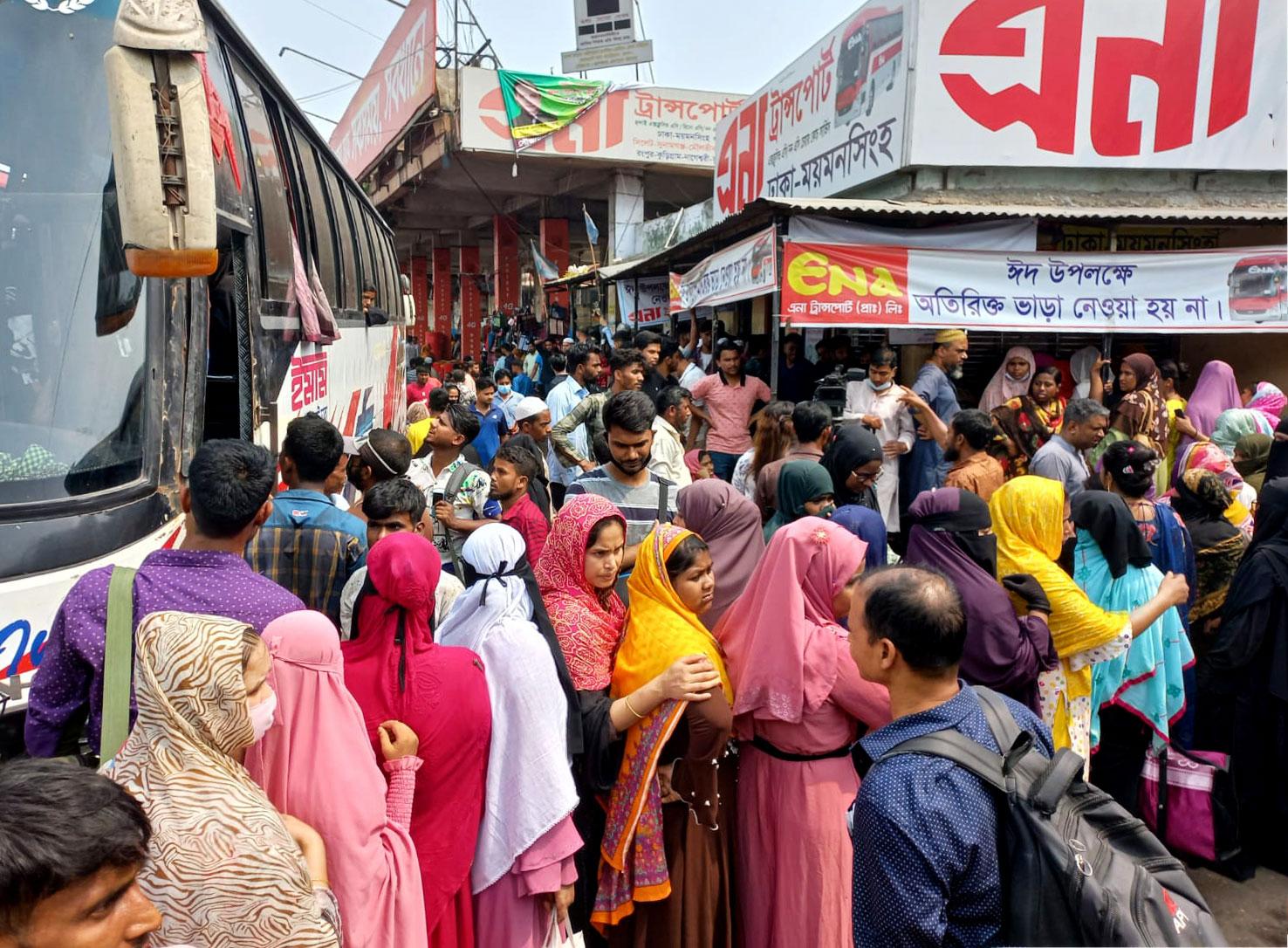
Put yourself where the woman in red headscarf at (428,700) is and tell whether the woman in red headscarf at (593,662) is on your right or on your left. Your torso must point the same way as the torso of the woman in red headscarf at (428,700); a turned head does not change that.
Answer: on your right

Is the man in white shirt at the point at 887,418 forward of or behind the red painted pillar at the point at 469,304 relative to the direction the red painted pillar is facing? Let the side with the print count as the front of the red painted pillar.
forward

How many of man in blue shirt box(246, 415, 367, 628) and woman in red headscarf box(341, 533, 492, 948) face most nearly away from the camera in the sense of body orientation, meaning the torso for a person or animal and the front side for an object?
2

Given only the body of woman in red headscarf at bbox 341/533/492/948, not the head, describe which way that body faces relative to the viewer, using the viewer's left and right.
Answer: facing away from the viewer

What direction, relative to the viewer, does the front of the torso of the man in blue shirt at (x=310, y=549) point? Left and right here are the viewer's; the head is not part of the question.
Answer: facing away from the viewer

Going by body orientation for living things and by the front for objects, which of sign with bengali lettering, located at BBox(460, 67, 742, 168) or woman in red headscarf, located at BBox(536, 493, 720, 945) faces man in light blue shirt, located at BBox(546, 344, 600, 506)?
the sign with bengali lettering

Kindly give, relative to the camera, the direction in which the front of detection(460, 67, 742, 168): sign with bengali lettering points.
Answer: facing the viewer

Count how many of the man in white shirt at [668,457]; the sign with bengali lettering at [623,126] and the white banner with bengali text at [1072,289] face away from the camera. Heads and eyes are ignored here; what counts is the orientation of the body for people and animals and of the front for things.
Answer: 0

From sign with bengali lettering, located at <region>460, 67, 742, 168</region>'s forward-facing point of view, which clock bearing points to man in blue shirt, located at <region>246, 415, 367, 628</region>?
The man in blue shirt is roughly at 12 o'clock from the sign with bengali lettering.

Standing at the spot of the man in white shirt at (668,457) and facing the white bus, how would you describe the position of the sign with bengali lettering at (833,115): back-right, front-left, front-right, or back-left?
back-right

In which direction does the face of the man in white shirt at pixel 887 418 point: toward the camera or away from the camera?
toward the camera

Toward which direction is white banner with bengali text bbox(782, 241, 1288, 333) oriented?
toward the camera

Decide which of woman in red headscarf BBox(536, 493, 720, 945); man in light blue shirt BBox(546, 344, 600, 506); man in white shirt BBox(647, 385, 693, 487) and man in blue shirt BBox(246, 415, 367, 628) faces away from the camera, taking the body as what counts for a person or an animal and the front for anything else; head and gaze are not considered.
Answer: the man in blue shirt

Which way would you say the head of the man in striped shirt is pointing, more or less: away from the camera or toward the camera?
toward the camera

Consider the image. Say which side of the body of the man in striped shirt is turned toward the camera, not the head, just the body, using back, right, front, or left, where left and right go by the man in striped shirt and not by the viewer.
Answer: front
